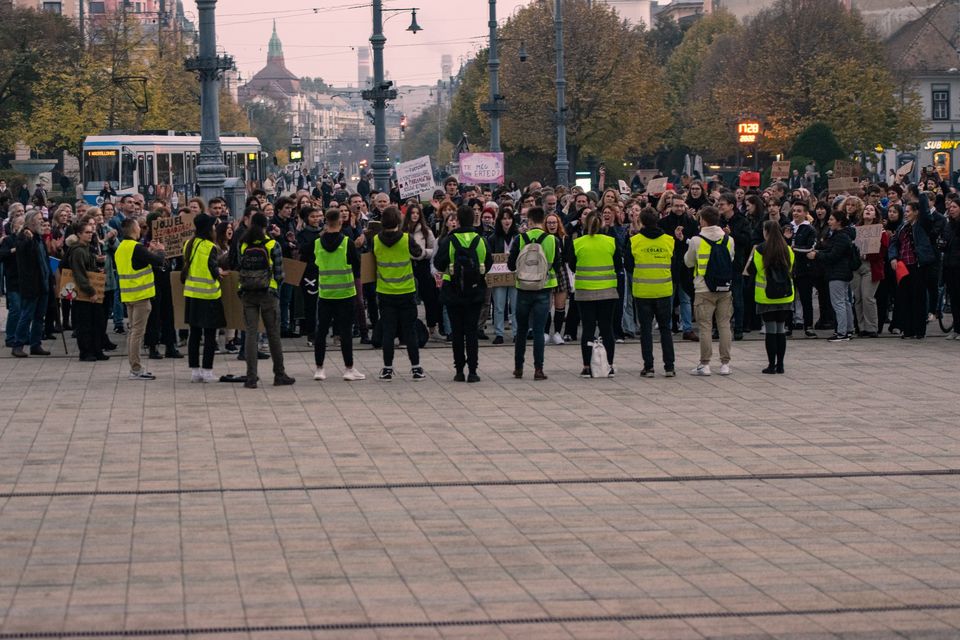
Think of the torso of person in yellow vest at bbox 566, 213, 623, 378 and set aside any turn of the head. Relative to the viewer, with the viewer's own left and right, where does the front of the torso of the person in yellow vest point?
facing away from the viewer

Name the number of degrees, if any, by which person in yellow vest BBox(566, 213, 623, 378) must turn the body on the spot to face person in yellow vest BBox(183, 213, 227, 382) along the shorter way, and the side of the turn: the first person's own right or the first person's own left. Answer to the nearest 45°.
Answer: approximately 90° to the first person's own left

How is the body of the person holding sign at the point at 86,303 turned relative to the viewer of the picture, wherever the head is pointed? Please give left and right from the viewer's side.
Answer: facing to the right of the viewer

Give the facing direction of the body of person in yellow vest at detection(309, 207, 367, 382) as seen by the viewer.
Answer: away from the camera

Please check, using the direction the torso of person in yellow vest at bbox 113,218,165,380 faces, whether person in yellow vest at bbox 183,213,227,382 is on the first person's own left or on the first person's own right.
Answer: on the first person's own right

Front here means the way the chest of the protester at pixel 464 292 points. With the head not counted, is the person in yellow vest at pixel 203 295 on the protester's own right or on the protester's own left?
on the protester's own left

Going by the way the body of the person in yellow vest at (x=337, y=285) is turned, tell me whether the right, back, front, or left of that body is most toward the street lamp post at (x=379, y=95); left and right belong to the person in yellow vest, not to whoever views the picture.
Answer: front

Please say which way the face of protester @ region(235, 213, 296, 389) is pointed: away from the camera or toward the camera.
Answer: away from the camera

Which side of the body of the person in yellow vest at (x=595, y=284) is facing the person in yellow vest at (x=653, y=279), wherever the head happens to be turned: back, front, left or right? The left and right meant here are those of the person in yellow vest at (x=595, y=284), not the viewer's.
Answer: right

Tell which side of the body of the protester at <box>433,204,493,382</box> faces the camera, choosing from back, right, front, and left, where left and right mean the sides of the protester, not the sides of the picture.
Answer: back

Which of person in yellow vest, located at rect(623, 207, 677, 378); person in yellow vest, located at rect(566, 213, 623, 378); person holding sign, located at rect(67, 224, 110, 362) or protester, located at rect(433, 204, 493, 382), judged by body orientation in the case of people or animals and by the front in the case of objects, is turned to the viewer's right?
the person holding sign

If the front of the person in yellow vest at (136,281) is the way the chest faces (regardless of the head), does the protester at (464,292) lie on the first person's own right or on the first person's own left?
on the first person's own right

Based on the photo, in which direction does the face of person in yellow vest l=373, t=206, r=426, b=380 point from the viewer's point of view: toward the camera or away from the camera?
away from the camera

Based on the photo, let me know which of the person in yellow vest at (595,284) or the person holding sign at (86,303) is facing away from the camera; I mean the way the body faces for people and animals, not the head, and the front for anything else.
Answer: the person in yellow vest

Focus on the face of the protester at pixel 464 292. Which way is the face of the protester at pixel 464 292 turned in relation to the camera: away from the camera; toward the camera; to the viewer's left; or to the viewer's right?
away from the camera

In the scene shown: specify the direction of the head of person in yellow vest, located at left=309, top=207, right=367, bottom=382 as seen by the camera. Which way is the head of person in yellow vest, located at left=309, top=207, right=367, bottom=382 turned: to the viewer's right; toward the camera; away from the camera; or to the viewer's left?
away from the camera

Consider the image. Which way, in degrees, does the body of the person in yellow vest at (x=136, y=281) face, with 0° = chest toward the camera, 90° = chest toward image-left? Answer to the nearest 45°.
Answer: approximately 225°

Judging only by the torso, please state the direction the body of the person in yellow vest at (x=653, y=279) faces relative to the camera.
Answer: away from the camera

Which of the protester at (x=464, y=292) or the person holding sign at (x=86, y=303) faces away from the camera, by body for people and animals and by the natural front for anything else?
the protester
